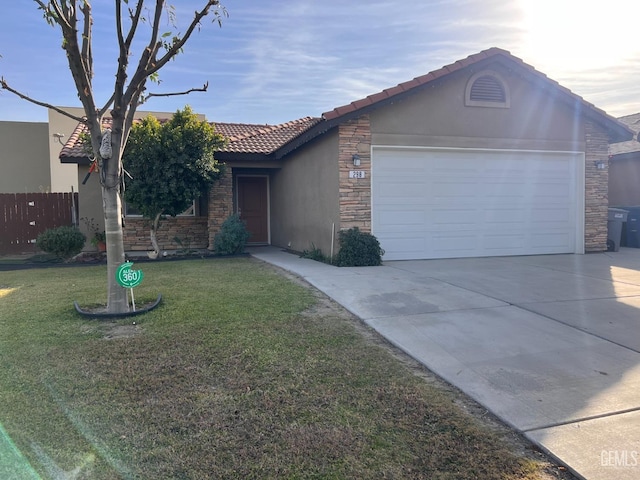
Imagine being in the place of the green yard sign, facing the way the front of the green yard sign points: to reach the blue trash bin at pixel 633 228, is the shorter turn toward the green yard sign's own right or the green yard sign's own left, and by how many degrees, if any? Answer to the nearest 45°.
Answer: approximately 90° to the green yard sign's own left

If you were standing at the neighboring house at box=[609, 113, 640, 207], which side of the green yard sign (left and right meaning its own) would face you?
left

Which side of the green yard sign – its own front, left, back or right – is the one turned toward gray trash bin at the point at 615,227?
left

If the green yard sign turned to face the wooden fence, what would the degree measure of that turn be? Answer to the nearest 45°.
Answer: approximately 180°

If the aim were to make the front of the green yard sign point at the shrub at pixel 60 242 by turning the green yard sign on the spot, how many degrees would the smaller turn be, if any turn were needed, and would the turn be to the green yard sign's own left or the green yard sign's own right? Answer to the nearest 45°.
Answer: approximately 180°

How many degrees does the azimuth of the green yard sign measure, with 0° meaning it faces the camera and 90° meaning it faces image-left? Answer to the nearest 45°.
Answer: approximately 0°

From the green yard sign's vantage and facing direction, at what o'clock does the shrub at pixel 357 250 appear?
The shrub is roughly at 8 o'clock from the green yard sign.
